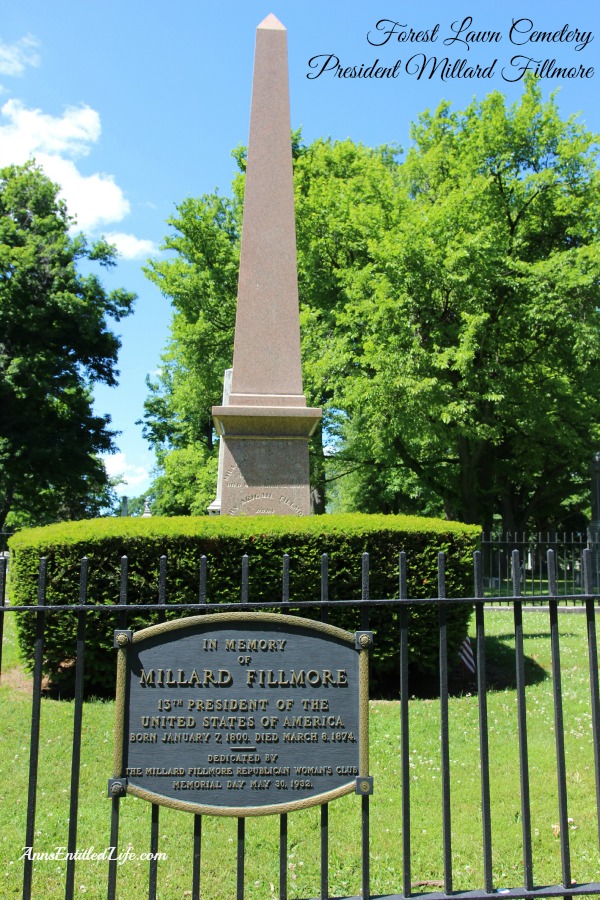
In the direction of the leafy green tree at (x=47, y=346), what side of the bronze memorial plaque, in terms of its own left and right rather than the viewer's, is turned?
back

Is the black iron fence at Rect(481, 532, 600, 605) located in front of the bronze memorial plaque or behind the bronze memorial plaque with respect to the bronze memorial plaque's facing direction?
behind

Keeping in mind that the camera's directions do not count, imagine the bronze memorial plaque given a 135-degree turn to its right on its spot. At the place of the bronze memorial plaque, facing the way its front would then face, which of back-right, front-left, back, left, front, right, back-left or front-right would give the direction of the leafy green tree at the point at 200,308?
front-right

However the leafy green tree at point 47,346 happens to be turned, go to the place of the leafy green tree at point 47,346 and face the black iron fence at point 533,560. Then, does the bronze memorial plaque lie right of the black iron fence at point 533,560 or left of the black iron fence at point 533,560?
right

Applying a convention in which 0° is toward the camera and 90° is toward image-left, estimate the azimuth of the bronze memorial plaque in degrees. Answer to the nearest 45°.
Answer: approximately 0°

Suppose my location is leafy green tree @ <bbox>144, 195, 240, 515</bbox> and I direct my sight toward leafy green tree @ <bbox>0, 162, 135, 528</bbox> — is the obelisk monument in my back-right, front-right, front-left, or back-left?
back-left

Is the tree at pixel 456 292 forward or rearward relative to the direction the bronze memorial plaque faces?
rearward

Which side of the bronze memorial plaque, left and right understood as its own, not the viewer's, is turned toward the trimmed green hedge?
back

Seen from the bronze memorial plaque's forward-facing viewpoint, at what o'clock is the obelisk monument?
The obelisk monument is roughly at 6 o'clock from the bronze memorial plaque.
